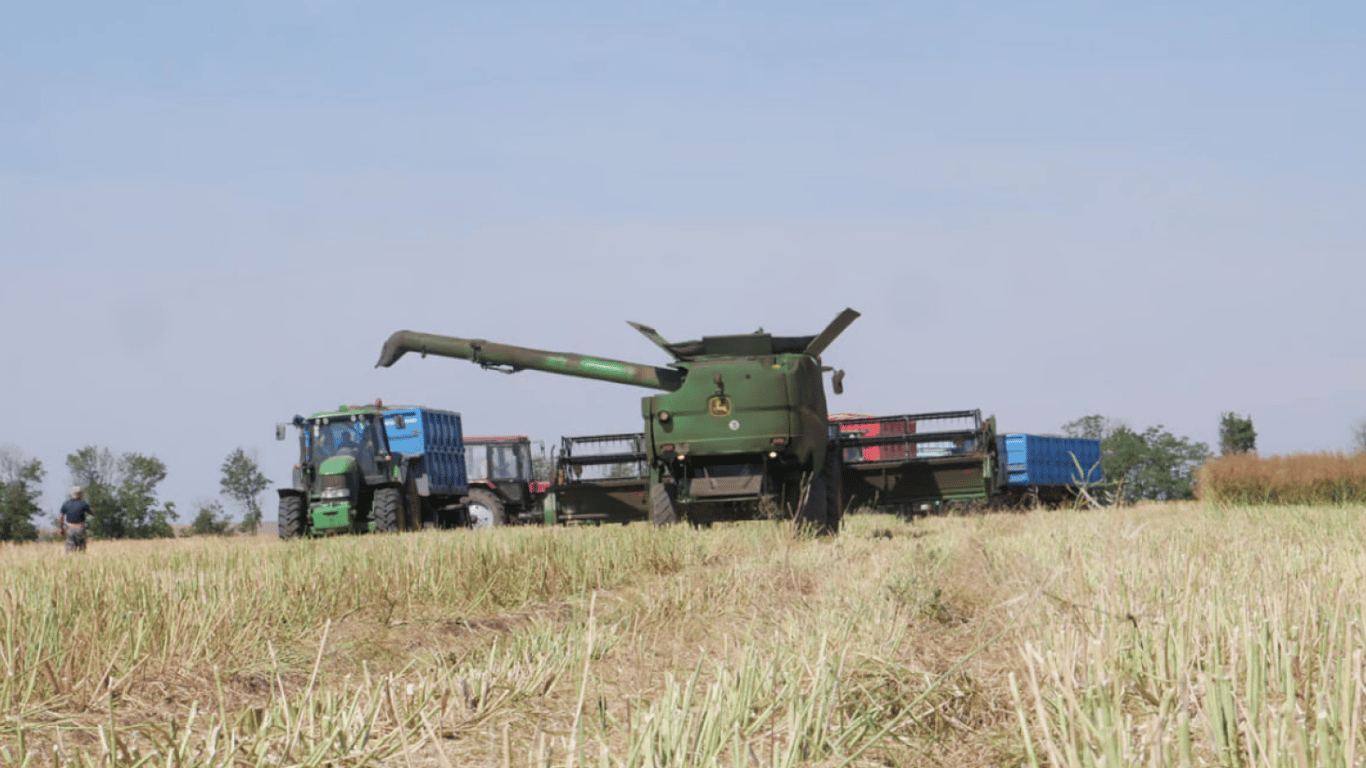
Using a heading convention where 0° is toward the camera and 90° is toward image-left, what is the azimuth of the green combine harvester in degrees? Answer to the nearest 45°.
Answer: approximately 180°

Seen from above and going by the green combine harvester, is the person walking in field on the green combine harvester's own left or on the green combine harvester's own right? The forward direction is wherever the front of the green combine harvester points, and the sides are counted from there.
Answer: on the green combine harvester's own left

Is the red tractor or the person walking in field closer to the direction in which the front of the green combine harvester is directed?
the red tractor
